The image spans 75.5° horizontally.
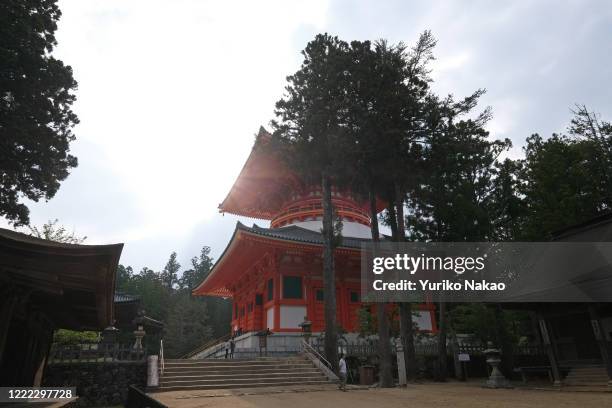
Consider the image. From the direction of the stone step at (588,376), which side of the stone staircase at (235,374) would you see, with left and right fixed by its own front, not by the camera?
left

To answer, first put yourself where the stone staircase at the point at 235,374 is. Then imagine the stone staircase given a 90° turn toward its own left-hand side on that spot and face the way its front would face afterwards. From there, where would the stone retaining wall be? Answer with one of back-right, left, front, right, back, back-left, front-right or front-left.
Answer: back

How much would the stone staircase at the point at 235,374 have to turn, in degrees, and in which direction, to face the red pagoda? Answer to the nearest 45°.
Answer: approximately 180°

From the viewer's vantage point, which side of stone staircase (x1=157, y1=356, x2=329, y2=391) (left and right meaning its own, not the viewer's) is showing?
front

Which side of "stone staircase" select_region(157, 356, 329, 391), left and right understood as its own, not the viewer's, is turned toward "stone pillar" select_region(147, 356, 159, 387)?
right

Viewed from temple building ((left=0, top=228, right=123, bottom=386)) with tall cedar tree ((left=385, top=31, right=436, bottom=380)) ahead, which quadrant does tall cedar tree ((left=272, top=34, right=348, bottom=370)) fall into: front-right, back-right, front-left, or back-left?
front-left

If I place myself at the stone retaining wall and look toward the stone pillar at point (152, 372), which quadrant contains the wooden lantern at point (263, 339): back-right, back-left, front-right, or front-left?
front-left

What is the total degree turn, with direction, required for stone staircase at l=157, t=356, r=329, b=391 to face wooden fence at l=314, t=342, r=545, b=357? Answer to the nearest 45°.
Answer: approximately 135° to its left

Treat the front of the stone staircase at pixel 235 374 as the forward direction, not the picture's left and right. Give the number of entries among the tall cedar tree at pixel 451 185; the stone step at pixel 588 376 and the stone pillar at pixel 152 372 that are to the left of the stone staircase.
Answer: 2
